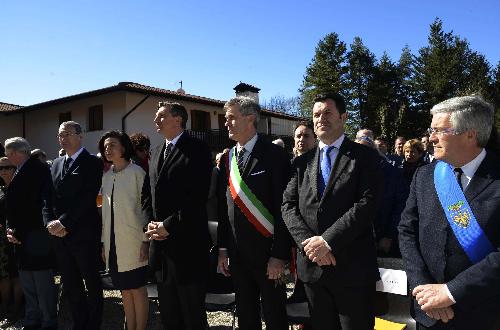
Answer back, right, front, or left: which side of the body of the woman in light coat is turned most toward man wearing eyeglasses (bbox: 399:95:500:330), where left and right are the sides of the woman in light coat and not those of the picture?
left

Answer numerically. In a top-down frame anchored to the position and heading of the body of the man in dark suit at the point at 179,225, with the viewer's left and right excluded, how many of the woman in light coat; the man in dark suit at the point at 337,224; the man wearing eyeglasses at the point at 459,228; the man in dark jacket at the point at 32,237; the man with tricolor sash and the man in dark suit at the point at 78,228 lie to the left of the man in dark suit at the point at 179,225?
3

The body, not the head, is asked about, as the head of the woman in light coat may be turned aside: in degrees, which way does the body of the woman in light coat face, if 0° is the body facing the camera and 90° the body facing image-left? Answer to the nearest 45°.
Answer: approximately 45°

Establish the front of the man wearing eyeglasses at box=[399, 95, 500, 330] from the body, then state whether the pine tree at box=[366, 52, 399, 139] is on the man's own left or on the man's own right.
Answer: on the man's own right

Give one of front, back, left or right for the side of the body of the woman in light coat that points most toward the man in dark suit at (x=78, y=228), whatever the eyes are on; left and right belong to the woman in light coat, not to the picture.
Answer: right

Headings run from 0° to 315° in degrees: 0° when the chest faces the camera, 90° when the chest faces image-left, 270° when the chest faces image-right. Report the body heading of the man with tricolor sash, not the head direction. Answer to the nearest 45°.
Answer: approximately 45°

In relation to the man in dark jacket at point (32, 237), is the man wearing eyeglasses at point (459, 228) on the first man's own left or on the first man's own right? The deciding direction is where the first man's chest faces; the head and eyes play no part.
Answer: on the first man's own left

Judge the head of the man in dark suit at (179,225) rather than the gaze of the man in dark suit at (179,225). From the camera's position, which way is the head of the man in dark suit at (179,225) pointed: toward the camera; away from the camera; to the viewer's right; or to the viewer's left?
to the viewer's left

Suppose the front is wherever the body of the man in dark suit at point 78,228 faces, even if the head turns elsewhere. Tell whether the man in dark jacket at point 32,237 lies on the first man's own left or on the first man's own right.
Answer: on the first man's own right
